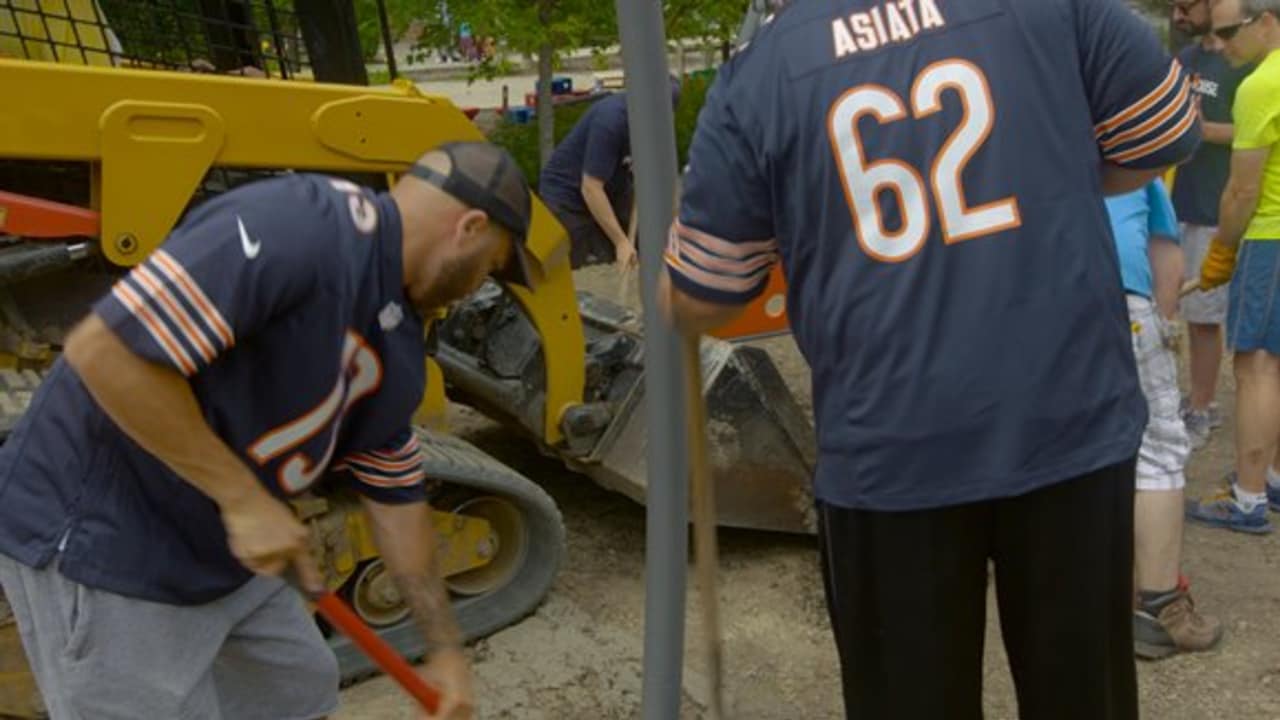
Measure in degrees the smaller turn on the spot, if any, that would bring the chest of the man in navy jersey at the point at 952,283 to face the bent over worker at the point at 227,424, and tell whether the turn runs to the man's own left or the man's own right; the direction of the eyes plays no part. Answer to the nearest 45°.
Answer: approximately 90° to the man's own left

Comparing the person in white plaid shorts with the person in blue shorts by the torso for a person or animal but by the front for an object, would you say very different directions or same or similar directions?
very different directions

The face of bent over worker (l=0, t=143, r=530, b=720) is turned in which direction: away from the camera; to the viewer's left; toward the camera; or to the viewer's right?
to the viewer's right

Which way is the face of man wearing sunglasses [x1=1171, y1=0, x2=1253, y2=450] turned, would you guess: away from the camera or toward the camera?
toward the camera

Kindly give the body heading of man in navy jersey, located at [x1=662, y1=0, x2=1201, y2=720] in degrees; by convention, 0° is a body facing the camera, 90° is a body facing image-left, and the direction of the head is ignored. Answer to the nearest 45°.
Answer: approximately 180°

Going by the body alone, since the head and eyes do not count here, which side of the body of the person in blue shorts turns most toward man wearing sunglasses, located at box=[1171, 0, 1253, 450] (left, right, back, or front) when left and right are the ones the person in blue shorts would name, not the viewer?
right

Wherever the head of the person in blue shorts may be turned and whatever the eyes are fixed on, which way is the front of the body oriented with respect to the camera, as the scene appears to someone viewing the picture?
to the viewer's left

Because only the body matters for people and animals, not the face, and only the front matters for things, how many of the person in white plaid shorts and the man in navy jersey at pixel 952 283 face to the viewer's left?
0

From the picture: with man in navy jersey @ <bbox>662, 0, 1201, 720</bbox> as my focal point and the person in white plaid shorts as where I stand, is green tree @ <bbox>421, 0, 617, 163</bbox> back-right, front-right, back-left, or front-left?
back-right

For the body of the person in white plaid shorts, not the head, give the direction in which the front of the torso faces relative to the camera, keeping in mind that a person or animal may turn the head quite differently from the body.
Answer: to the viewer's right
